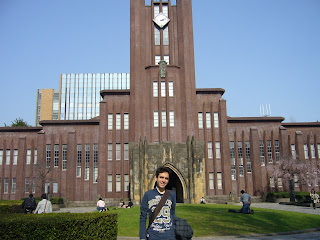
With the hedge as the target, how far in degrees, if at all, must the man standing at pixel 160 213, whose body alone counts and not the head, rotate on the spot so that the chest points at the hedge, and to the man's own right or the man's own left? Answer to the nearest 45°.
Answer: approximately 135° to the man's own right

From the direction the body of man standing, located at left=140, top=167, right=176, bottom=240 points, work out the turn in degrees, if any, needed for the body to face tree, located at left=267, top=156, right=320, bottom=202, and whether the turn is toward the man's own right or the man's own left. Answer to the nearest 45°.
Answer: approximately 135° to the man's own left

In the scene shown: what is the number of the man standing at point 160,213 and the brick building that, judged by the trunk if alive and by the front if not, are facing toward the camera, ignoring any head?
2

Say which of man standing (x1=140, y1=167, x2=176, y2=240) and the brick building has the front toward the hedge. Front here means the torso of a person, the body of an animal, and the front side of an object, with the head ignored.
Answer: the brick building

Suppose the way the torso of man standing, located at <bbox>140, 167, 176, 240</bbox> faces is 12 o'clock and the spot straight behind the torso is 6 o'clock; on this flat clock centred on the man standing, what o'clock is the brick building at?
The brick building is roughly at 6 o'clock from the man standing.

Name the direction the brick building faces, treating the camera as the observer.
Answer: facing the viewer

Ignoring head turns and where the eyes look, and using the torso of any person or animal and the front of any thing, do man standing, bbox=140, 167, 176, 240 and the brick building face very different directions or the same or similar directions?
same or similar directions

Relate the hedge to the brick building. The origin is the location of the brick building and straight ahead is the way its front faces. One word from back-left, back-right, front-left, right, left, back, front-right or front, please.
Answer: front

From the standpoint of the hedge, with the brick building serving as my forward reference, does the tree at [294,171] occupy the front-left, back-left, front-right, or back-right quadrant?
front-right

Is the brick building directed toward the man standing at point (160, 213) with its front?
yes
